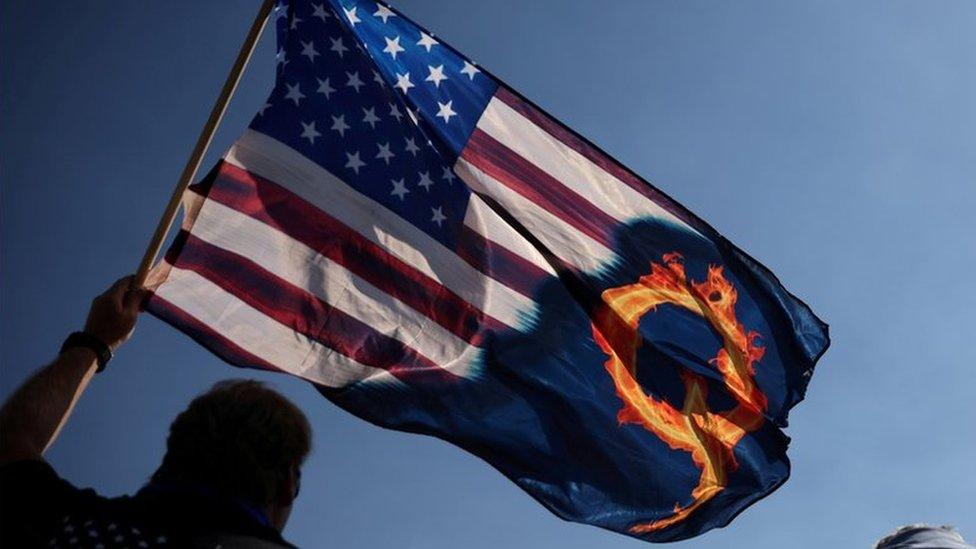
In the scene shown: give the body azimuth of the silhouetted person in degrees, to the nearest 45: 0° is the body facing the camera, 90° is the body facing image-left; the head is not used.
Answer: approximately 225°

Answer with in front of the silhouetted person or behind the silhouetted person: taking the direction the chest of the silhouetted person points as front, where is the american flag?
in front
